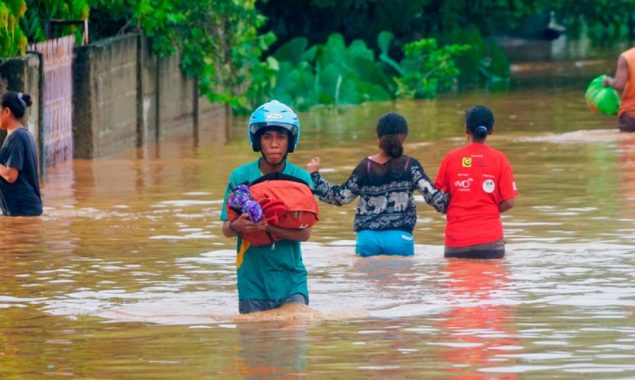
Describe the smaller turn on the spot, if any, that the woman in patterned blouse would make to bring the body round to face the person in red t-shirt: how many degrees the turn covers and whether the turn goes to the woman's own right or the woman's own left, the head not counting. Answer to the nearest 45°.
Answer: approximately 90° to the woman's own right

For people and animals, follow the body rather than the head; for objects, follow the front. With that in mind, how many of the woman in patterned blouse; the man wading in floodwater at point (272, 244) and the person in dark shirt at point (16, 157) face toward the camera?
1

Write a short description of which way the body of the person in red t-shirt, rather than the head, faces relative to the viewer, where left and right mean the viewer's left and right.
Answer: facing away from the viewer

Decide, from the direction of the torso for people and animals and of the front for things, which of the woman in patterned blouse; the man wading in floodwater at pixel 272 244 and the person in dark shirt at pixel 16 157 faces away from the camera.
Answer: the woman in patterned blouse

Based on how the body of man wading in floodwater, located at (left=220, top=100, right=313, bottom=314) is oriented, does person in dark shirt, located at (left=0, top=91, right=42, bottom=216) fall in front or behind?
behind

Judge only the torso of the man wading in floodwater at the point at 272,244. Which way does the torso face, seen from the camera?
toward the camera

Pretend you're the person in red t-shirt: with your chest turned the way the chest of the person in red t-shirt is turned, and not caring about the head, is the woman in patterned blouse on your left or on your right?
on your left

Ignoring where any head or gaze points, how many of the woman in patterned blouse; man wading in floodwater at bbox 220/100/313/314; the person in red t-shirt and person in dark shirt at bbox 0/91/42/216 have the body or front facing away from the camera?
2

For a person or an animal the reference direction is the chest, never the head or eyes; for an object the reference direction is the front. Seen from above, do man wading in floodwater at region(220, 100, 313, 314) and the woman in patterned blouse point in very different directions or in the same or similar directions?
very different directions

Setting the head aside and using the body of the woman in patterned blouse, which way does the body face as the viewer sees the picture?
away from the camera

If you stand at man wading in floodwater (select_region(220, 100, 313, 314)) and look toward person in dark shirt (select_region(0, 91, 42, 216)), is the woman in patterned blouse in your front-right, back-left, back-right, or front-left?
front-right

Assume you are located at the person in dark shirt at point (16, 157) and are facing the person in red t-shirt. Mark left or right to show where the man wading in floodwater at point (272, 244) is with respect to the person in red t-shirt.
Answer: right
